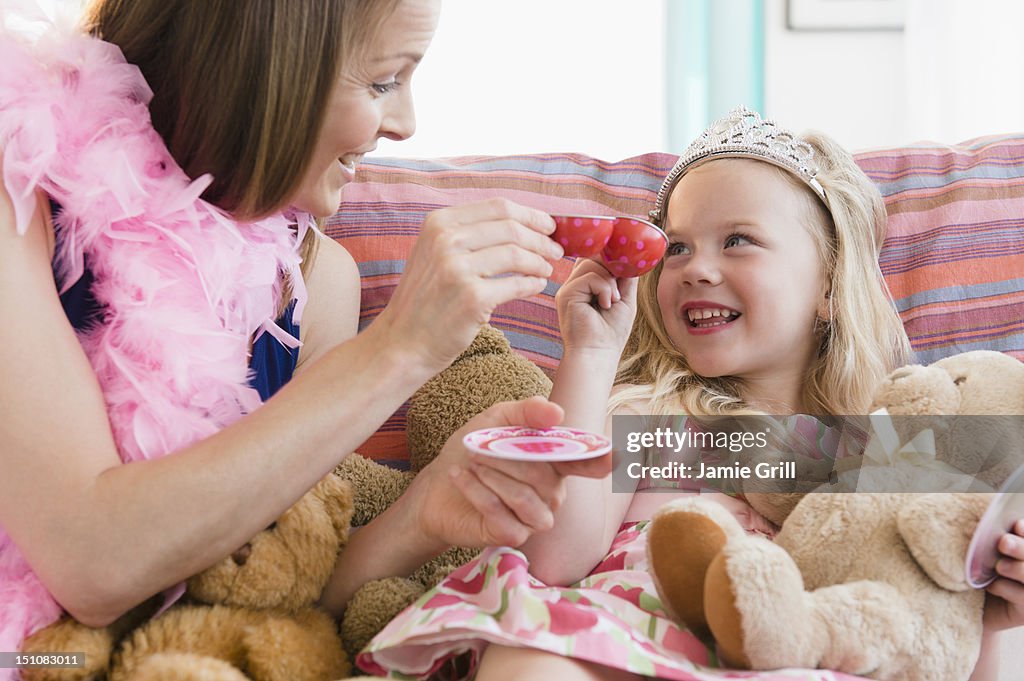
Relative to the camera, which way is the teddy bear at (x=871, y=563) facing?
to the viewer's left

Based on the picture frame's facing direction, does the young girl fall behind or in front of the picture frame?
in front

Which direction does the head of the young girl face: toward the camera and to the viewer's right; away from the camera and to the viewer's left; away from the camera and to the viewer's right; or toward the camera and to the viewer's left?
toward the camera and to the viewer's left

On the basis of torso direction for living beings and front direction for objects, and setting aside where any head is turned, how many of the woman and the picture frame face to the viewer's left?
0

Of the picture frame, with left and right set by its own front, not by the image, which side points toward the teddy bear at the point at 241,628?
front

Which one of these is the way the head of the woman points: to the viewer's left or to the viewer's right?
to the viewer's right

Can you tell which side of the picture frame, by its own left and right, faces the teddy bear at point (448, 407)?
front

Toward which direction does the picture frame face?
toward the camera

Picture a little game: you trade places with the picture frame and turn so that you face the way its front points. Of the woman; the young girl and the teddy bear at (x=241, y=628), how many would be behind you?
0
